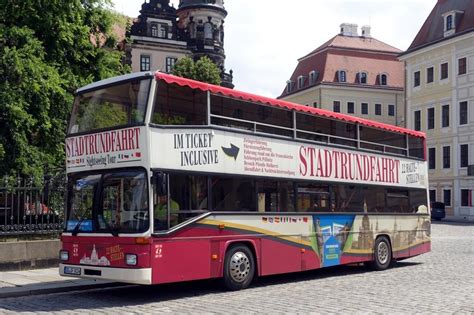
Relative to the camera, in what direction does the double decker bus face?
facing the viewer and to the left of the viewer

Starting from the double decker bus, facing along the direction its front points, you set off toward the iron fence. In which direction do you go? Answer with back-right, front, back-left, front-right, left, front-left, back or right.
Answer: right

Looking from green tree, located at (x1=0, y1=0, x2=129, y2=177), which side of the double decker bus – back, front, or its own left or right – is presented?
right
